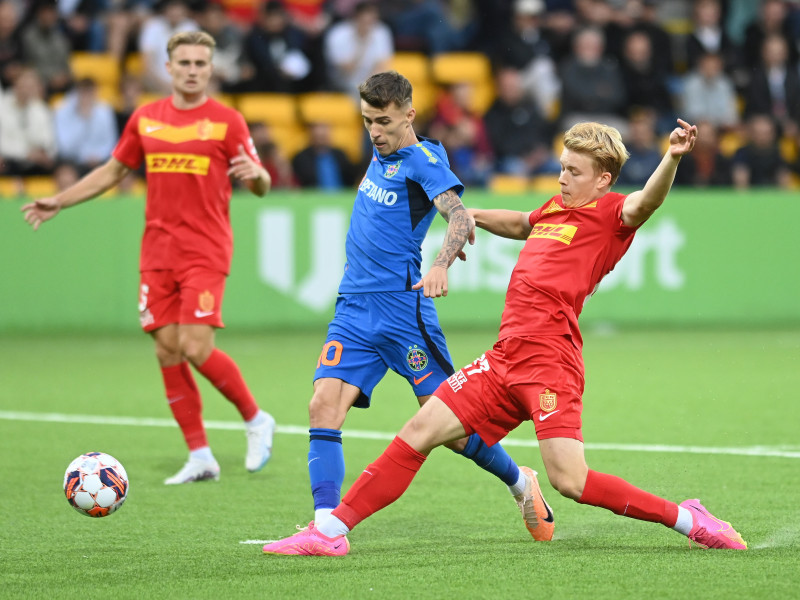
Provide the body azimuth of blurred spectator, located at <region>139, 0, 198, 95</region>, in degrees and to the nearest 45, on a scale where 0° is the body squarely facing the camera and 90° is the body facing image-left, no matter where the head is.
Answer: approximately 0°

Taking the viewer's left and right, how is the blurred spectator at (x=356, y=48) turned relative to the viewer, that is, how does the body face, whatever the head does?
facing the viewer

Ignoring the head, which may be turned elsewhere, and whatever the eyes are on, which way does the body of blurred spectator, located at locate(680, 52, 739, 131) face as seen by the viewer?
toward the camera

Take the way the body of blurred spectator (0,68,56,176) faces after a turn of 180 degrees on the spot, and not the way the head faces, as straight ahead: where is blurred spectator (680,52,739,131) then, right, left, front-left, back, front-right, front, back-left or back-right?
right

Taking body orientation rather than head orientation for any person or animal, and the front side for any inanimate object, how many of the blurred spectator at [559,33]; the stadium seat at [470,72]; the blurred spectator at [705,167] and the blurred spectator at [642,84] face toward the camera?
4

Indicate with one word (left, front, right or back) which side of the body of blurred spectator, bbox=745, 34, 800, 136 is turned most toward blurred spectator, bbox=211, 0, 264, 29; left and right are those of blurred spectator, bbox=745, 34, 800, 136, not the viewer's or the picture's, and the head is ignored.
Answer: right

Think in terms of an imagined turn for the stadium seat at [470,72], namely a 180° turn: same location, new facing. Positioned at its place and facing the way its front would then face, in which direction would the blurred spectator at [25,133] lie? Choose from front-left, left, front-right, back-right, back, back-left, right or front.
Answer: back-left

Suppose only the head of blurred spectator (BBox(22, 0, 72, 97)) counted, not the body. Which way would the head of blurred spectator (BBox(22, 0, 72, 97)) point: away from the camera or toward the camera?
toward the camera

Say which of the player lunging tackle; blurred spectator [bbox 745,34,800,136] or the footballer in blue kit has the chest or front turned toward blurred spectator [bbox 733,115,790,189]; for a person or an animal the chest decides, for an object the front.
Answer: blurred spectator [bbox 745,34,800,136]

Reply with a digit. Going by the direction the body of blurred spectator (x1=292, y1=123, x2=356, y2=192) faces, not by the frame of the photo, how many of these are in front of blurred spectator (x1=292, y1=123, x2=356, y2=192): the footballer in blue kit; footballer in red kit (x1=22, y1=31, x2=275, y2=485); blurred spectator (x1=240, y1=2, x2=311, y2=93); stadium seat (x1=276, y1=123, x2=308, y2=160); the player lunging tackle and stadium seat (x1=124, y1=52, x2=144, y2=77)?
3

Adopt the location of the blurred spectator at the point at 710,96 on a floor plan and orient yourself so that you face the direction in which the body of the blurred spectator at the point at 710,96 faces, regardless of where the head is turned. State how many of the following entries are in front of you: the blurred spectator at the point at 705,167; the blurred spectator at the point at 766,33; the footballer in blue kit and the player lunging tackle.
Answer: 3

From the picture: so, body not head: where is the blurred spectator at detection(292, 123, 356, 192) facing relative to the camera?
toward the camera

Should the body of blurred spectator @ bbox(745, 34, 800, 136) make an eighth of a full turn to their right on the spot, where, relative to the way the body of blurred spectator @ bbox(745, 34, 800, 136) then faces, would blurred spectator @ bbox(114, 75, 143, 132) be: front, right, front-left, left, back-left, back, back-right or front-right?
front

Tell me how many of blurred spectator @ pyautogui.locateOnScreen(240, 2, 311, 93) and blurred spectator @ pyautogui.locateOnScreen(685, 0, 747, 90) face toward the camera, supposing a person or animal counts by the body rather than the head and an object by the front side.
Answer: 2

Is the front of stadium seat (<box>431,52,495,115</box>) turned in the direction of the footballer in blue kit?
yes

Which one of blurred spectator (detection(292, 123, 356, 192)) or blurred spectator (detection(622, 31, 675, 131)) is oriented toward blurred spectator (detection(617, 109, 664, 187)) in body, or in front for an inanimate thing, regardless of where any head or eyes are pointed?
blurred spectator (detection(622, 31, 675, 131))
